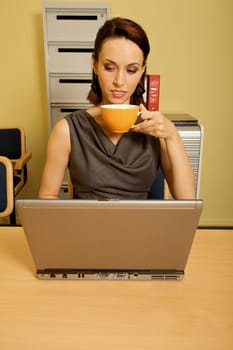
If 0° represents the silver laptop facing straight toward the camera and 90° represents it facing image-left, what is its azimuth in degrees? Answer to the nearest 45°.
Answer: approximately 180°

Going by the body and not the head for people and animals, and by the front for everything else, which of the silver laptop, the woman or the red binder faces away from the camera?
the silver laptop

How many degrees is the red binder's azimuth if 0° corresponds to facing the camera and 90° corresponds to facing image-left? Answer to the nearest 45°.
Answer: approximately 0°

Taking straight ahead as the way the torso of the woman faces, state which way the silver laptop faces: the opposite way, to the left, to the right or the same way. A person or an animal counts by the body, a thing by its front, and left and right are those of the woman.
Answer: the opposite way

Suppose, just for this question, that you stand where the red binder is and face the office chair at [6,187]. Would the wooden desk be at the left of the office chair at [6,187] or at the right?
left

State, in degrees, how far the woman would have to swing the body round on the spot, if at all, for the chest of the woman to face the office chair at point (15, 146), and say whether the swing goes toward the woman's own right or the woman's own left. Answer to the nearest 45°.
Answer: approximately 135° to the woman's own right

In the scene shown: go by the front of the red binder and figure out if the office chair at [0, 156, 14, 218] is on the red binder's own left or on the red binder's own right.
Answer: on the red binder's own right

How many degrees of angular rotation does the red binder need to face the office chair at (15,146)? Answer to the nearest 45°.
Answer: approximately 90° to its right

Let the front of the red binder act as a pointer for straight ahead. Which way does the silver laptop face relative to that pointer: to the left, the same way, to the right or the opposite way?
the opposite way
